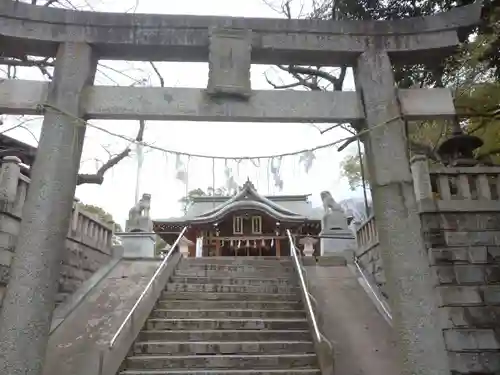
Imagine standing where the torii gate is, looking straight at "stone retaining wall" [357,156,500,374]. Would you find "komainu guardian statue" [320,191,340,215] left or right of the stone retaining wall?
left

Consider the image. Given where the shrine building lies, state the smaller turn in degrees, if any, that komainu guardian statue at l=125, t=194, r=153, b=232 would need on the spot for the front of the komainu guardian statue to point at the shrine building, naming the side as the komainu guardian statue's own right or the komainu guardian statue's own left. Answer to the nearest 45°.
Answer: approximately 45° to the komainu guardian statue's own left

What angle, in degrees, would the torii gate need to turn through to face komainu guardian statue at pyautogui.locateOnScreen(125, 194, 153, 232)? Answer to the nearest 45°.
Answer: approximately 180°

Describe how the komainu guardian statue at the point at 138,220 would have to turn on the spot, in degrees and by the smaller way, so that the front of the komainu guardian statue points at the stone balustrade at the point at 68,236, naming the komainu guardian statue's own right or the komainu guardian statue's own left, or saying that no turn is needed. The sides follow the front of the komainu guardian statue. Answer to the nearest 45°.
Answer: approximately 90° to the komainu guardian statue's own right

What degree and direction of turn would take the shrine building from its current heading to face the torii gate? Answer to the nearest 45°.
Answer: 0° — it already faces it

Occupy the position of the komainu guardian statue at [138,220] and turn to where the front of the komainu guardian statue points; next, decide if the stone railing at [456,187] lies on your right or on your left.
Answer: on your right

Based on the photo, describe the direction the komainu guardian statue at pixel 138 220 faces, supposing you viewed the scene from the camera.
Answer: facing to the right of the viewer

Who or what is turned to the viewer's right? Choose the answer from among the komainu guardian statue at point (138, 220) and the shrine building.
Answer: the komainu guardian statue

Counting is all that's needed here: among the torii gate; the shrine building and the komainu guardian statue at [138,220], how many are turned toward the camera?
2

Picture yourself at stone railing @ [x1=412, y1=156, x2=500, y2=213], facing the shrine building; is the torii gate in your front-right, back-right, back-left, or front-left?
back-left

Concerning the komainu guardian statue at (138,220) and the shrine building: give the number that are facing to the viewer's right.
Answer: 1

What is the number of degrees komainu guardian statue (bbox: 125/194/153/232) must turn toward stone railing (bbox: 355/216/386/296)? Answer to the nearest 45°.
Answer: approximately 45° to its right
